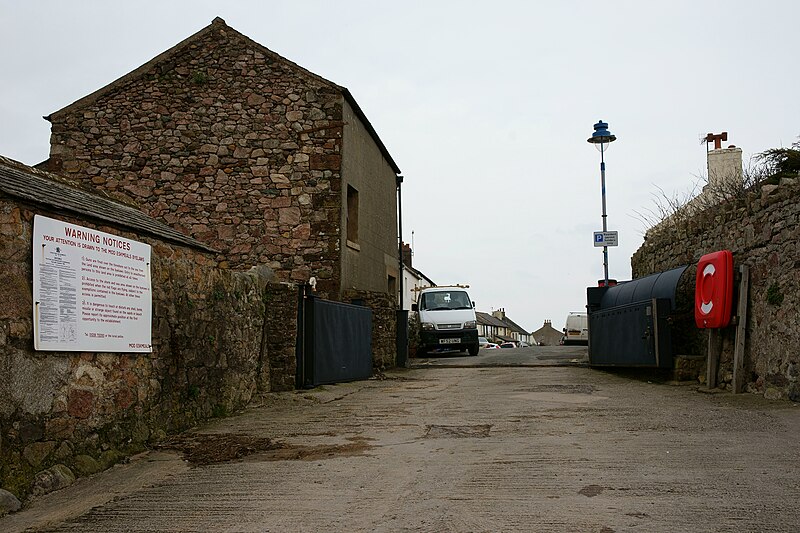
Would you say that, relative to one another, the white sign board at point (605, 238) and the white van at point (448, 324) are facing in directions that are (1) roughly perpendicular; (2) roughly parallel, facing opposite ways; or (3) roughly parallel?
roughly parallel

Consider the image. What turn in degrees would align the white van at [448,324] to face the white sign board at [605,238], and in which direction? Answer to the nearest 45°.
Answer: approximately 45° to its left

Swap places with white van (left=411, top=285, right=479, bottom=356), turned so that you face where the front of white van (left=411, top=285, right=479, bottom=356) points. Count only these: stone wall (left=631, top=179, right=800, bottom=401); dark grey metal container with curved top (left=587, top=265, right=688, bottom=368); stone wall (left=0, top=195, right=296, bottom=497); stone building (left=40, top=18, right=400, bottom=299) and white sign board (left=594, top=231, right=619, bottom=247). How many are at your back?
0

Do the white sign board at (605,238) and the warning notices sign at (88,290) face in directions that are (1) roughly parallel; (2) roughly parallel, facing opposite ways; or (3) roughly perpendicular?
roughly perpendicular

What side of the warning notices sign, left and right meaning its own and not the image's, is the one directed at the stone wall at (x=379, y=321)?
left

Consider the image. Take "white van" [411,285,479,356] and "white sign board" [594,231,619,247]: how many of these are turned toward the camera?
2

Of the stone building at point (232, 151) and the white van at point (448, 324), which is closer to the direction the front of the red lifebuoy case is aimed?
the stone building

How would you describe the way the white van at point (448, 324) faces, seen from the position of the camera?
facing the viewer

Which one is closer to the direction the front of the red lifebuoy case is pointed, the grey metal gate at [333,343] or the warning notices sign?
the warning notices sign

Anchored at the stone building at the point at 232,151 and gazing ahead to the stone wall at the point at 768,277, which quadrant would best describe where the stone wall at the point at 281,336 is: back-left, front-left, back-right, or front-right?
front-right

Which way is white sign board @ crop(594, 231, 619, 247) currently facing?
toward the camera

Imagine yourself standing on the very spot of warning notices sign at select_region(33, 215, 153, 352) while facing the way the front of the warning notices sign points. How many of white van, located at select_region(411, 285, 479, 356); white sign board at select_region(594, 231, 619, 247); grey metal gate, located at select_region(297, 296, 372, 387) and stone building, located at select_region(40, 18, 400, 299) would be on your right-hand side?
0

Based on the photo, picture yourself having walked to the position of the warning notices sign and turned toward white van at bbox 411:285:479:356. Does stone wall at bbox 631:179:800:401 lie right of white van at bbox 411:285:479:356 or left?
right
